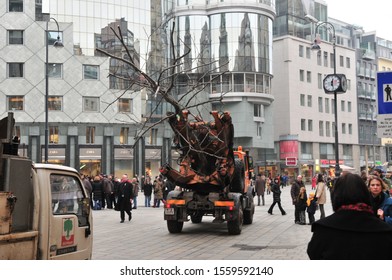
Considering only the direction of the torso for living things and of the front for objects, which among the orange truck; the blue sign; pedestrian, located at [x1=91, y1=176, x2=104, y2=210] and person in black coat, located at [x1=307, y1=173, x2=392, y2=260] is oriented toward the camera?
the blue sign

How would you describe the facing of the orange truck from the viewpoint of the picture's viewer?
facing away from the viewer

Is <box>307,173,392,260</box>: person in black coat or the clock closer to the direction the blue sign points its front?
the person in black coat

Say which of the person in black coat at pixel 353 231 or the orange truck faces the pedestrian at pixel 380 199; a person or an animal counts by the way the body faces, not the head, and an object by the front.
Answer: the person in black coat

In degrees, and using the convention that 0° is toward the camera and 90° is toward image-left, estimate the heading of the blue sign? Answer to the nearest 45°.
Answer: approximately 0°

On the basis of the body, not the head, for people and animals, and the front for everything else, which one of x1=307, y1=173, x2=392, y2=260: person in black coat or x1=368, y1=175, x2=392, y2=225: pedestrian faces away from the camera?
the person in black coat

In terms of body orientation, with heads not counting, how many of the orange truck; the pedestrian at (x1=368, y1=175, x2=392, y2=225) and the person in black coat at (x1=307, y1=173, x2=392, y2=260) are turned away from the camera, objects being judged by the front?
2

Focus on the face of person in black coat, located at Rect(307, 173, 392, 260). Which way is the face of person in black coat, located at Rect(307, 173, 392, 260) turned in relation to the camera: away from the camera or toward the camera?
away from the camera

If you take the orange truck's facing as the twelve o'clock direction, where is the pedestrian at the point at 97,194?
The pedestrian is roughly at 11 o'clock from the orange truck.

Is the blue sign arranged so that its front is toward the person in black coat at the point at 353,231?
yes
